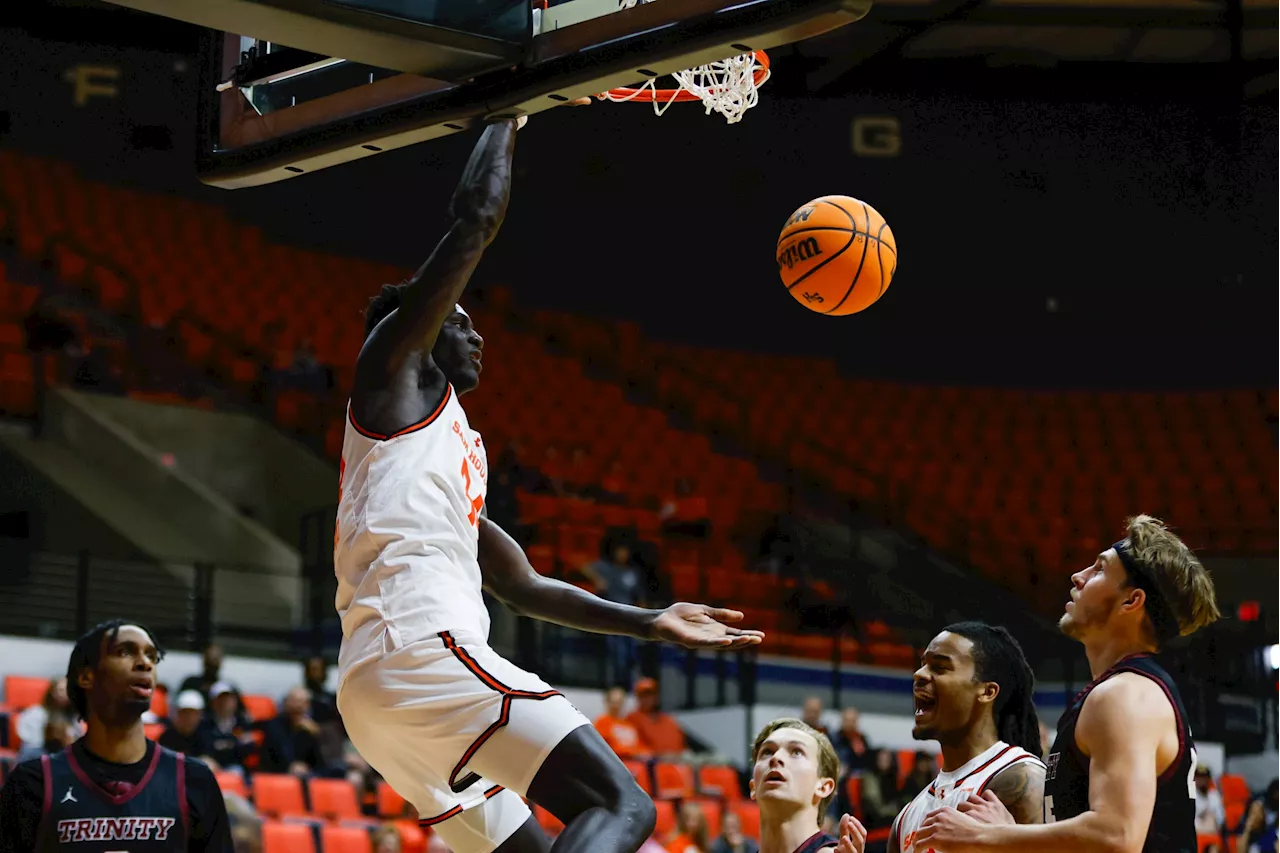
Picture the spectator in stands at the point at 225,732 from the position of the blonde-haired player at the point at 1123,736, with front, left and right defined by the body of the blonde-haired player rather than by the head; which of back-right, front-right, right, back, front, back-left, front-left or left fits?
front-right

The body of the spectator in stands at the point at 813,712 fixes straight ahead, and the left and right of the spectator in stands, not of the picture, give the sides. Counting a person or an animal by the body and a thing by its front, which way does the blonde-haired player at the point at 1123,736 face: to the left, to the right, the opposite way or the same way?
to the right

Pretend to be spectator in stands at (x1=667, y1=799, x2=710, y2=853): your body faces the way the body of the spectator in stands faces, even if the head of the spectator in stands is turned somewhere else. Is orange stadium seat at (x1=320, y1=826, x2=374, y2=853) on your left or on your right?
on your right

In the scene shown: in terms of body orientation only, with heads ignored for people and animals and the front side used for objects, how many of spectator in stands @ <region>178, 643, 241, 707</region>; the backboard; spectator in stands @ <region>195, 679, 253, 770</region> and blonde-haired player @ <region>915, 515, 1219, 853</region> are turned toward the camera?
2

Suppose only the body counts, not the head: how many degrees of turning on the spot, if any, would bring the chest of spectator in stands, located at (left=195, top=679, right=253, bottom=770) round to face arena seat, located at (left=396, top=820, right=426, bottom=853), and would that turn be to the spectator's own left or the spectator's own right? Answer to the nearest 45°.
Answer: approximately 45° to the spectator's own left

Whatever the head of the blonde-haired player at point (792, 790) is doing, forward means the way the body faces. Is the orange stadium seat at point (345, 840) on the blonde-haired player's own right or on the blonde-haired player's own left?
on the blonde-haired player's own right

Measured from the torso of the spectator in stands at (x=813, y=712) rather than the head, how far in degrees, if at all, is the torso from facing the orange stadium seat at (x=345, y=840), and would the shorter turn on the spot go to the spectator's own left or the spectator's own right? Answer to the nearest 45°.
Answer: approximately 45° to the spectator's own right

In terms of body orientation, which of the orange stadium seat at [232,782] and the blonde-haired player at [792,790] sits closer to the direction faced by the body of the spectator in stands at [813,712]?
the blonde-haired player

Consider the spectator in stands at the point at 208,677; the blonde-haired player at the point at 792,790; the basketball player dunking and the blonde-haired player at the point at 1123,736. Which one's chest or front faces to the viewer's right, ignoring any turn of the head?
the basketball player dunking

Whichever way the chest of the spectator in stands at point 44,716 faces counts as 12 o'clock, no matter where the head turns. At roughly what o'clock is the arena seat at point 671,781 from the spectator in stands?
The arena seat is roughly at 10 o'clock from the spectator in stands.
